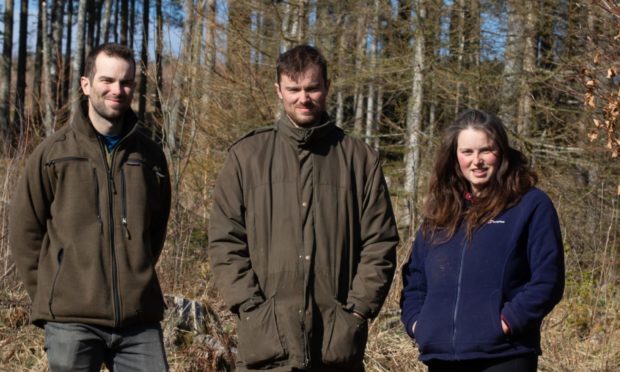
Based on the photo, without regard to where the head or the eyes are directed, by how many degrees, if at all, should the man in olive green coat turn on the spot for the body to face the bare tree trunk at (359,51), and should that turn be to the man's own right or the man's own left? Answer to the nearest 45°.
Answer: approximately 180°

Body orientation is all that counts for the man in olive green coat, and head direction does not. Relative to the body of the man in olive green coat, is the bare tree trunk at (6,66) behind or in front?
behind

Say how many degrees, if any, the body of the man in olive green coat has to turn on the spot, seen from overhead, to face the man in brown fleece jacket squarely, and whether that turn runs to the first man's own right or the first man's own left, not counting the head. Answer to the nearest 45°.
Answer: approximately 90° to the first man's own right

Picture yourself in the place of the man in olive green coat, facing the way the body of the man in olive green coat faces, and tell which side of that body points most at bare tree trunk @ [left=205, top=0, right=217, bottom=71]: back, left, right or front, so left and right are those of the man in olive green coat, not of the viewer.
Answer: back

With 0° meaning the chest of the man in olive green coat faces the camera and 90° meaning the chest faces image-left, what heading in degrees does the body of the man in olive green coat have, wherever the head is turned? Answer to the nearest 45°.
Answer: approximately 0°

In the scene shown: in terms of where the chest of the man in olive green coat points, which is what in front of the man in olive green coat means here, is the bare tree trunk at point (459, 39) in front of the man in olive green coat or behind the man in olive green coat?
behind

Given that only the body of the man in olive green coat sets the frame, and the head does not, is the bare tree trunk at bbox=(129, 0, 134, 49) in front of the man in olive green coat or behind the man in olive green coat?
behind

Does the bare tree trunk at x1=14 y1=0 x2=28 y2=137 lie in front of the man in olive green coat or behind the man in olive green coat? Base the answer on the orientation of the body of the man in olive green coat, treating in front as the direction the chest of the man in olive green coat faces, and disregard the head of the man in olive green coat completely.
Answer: behind
